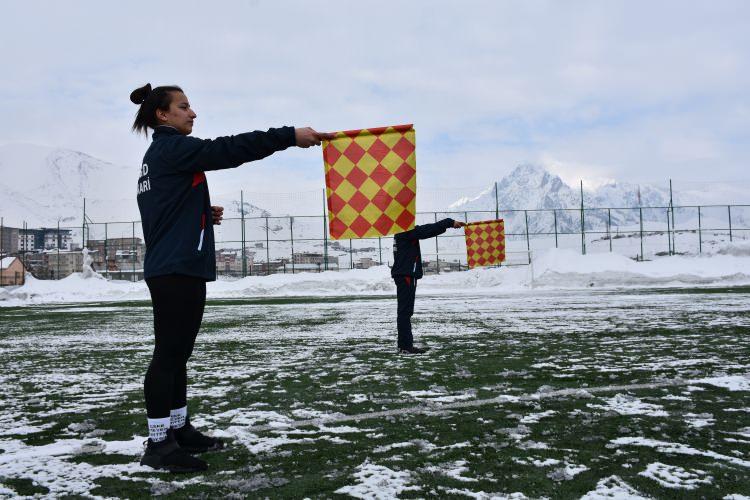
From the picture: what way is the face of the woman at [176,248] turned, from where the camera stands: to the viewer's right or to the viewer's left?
to the viewer's right

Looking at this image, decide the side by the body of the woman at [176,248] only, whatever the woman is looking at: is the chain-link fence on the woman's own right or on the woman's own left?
on the woman's own left

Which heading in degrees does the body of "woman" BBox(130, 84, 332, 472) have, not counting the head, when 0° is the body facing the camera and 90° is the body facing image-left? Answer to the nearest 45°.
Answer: approximately 270°
